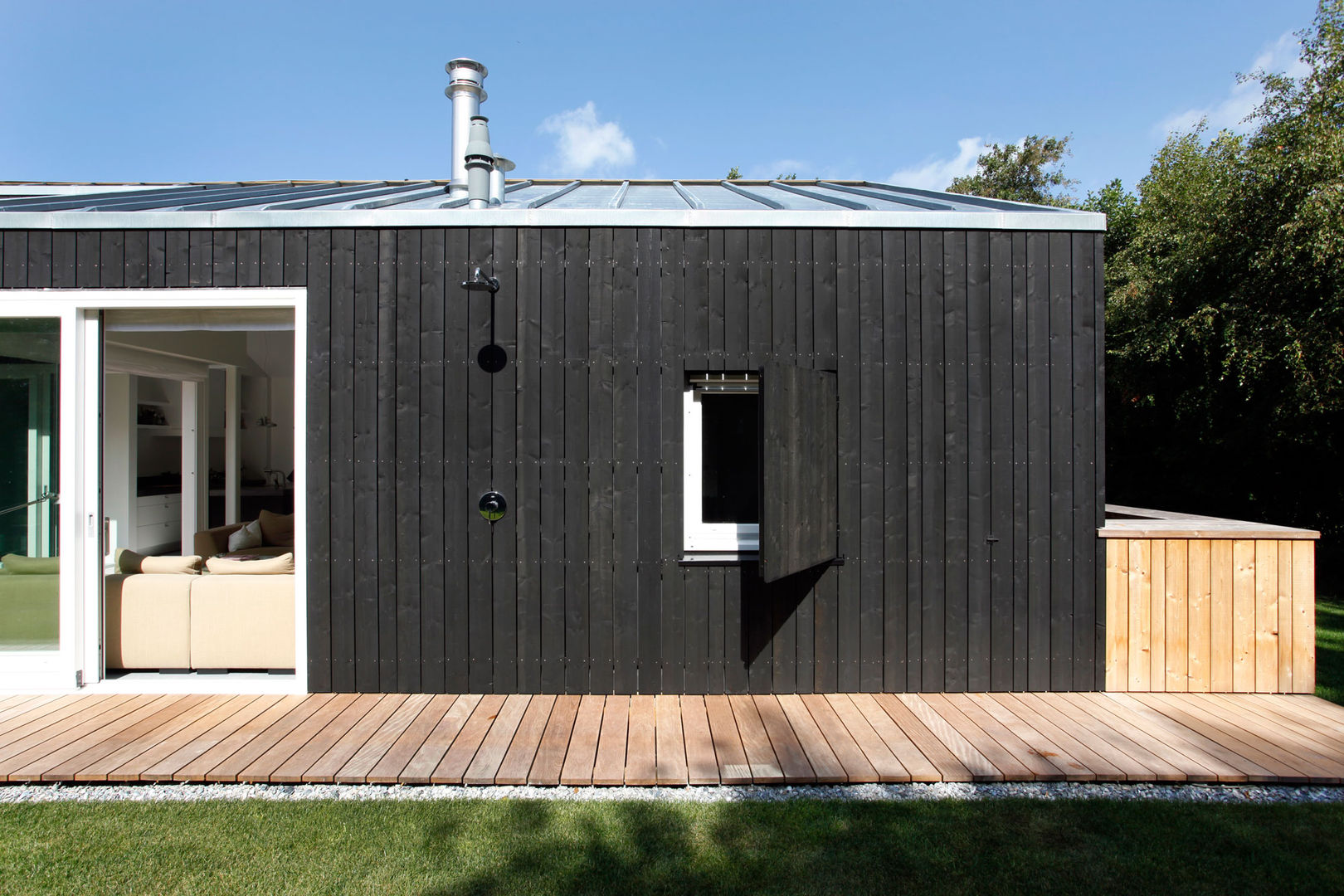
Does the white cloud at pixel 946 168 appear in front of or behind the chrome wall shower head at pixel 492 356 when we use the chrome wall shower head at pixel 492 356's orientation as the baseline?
behind

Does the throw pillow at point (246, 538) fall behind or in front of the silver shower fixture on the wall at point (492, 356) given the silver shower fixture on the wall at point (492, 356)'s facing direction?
behind

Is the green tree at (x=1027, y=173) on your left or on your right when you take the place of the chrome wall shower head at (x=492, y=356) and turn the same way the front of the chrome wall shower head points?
on your left

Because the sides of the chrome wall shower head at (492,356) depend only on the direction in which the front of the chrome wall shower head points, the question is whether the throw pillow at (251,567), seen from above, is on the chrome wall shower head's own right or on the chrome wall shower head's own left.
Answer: on the chrome wall shower head's own right

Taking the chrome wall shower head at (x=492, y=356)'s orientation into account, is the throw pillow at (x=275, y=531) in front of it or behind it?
behind
